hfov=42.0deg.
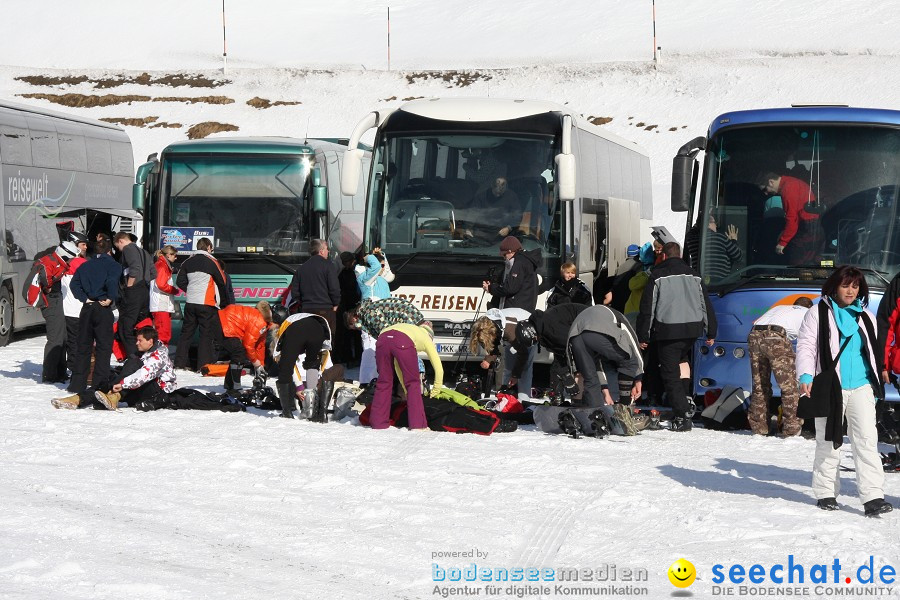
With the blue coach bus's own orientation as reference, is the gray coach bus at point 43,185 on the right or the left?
on its right

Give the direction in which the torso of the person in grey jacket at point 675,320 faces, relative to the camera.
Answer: away from the camera

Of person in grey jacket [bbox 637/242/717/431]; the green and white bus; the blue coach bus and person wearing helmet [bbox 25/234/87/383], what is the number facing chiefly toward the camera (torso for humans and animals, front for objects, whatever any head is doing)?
2

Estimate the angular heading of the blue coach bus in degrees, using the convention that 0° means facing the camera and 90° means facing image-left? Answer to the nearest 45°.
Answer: approximately 0°

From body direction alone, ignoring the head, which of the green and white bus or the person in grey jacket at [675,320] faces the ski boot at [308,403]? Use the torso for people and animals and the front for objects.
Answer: the green and white bus
